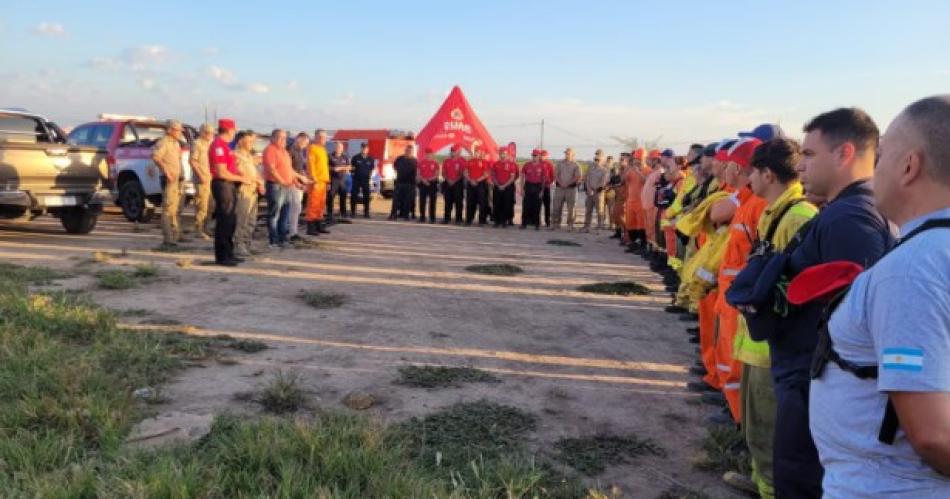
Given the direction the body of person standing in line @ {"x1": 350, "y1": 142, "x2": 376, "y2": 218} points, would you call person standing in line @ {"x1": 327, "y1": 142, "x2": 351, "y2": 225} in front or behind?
in front

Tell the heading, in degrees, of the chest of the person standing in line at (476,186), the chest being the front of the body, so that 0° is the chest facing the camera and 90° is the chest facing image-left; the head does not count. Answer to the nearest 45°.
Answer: approximately 0°

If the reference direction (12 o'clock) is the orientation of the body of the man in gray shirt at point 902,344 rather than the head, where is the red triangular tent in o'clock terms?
The red triangular tent is roughly at 2 o'clock from the man in gray shirt.

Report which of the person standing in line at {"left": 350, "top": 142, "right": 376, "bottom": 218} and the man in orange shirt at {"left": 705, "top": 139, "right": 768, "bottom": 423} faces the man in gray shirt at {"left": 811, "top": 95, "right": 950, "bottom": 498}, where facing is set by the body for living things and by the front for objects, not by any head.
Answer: the person standing in line

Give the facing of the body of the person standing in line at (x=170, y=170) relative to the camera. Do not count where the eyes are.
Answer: to the viewer's right

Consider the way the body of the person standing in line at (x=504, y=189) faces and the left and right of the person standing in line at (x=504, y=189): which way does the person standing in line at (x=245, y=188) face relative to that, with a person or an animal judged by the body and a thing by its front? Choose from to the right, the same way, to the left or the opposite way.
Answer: to the left

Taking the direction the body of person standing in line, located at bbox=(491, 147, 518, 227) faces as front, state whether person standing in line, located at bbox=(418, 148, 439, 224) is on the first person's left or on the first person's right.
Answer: on the first person's right

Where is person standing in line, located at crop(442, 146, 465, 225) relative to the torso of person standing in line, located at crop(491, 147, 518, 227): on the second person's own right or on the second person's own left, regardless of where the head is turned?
on the second person's own right

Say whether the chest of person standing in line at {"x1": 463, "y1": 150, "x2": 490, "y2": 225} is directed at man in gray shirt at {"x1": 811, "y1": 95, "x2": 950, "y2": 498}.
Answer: yes

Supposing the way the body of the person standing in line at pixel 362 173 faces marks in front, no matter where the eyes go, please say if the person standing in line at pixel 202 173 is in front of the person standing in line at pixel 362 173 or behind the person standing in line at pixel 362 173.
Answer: in front

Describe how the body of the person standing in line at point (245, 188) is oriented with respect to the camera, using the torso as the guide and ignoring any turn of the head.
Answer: to the viewer's right

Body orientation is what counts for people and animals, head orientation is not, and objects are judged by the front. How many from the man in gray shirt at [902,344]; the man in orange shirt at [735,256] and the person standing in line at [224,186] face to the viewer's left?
2

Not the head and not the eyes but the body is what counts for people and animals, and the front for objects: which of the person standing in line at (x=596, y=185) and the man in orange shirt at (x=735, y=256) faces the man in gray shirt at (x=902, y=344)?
the person standing in line

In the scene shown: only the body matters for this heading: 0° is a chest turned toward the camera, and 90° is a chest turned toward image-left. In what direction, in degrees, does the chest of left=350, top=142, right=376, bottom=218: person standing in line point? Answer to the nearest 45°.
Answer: approximately 0°
